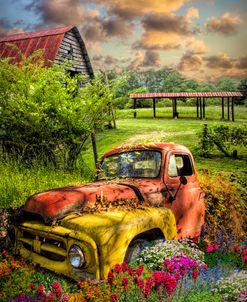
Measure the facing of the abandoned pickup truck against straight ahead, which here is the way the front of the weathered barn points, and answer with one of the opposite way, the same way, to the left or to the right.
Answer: to the right

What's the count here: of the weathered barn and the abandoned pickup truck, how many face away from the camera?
0

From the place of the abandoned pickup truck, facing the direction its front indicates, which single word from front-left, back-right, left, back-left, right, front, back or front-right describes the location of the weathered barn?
back-right

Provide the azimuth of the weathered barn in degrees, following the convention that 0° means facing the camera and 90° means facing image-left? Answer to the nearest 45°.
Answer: approximately 315°

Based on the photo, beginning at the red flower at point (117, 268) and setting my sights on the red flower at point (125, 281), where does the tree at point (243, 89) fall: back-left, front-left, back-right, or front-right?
back-left

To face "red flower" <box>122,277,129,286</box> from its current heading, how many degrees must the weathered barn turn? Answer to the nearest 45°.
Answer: approximately 45° to its right

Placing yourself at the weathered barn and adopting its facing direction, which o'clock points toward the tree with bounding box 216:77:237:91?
The tree is roughly at 10 o'clock from the weathered barn.

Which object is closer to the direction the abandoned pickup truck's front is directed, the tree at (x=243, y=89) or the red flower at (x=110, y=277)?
the red flower

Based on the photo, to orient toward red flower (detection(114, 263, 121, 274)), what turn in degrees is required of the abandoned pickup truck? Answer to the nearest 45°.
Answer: approximately 45° to its left

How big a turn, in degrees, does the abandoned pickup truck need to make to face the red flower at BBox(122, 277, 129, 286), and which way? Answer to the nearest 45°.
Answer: approximately 45° to its left
